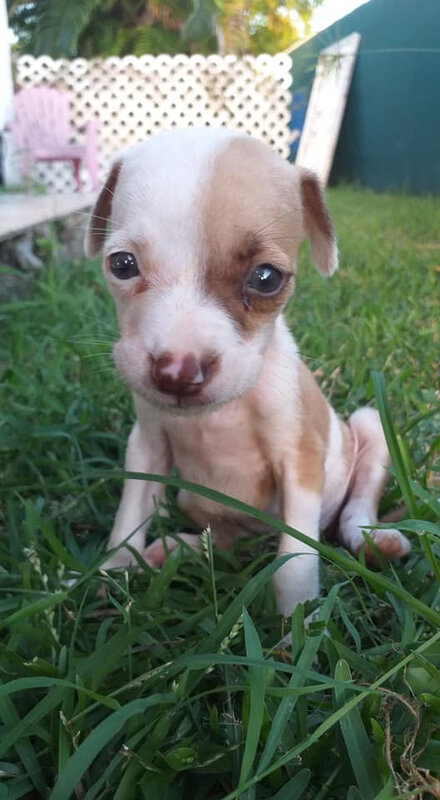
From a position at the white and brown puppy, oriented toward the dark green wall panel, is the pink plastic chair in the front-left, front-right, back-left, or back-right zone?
front-left

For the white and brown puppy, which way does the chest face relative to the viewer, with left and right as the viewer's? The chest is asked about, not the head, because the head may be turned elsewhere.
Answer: facing the viewer and to the left of the viewer

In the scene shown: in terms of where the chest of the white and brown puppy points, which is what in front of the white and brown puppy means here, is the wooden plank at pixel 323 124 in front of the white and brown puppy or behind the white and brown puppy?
behind

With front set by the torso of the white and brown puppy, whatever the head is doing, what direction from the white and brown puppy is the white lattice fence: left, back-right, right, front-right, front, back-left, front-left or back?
back-right

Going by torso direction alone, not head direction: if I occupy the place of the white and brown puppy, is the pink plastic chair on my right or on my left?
on my right

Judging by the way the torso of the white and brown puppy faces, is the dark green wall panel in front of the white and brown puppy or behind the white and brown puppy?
behind

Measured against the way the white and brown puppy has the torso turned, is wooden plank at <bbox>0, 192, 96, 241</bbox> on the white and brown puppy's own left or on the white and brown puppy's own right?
on the white and brown puppy's own right
